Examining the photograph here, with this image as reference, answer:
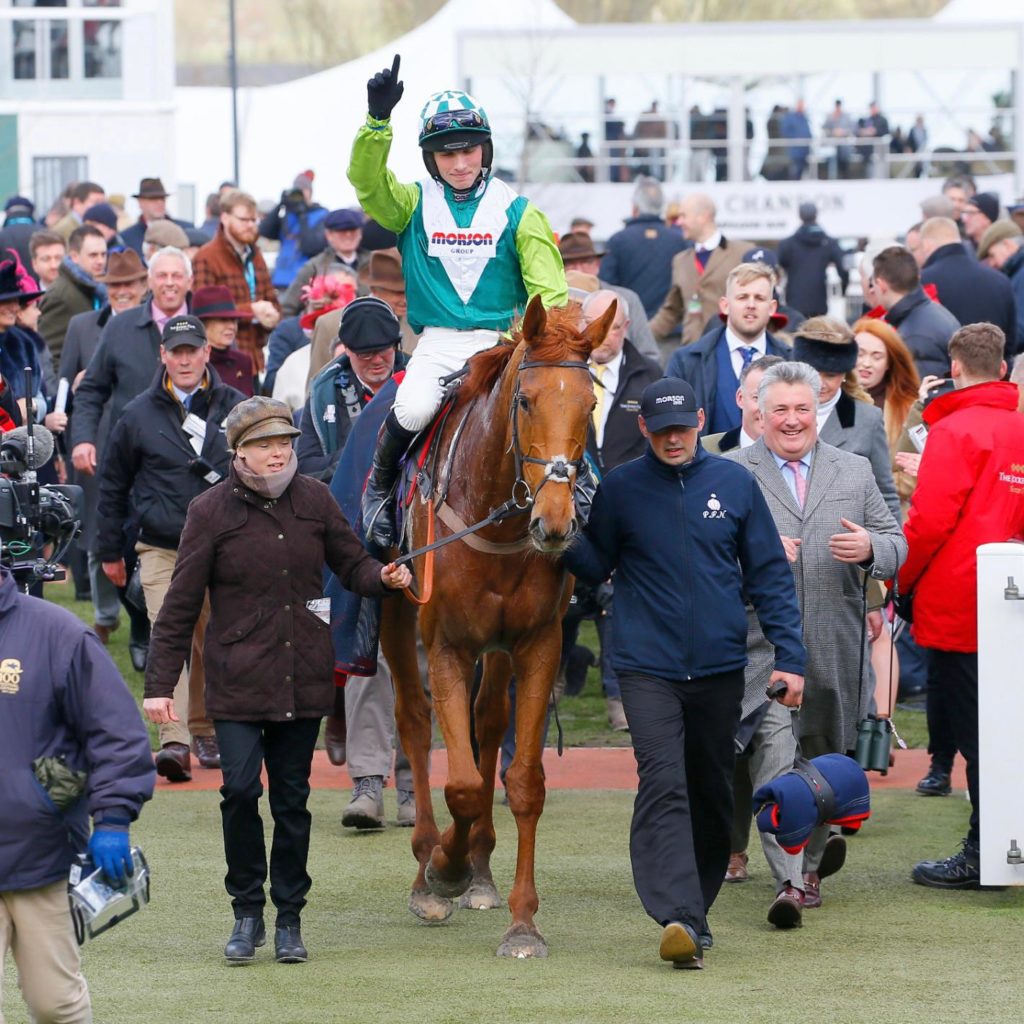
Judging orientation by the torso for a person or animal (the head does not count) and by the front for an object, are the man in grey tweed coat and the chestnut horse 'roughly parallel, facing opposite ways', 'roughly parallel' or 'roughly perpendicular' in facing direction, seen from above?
roughly parallel

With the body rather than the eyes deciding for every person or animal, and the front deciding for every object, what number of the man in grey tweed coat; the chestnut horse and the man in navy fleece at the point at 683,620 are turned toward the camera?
3

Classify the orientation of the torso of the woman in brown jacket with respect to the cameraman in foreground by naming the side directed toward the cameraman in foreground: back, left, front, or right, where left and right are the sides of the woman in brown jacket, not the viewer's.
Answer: front

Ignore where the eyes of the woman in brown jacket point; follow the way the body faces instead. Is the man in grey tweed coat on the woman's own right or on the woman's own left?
on the woman's own left

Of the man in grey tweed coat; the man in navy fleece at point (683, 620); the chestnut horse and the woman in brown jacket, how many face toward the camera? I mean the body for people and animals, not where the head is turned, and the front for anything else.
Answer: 4

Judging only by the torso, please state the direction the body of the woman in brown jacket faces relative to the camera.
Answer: toward the camera

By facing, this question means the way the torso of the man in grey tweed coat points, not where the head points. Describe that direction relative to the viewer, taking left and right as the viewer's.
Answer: facing the viewer

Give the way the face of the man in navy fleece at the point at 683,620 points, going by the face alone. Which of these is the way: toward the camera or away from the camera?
toward the camera

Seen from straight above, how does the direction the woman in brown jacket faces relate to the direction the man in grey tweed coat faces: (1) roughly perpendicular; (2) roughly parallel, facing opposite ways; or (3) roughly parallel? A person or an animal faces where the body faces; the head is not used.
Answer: roughly parallel

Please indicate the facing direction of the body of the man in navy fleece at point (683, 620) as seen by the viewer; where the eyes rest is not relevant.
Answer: toward the camera

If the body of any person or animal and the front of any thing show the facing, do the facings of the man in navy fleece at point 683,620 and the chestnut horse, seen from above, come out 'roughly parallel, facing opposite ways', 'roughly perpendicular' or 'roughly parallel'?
roughly parallel

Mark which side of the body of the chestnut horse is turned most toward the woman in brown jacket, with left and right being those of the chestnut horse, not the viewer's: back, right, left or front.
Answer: right

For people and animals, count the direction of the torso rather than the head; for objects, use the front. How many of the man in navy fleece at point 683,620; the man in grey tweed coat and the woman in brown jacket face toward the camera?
3
